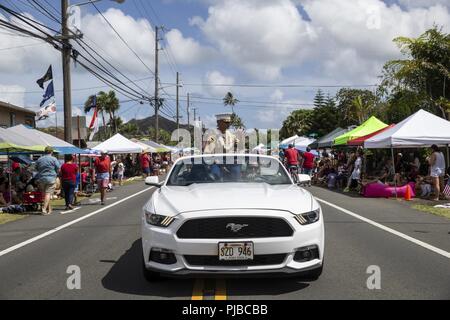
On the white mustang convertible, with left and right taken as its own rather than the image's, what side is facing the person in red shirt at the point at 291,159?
back

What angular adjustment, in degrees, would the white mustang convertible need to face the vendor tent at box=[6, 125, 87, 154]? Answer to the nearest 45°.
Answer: approximately 135° to its right
